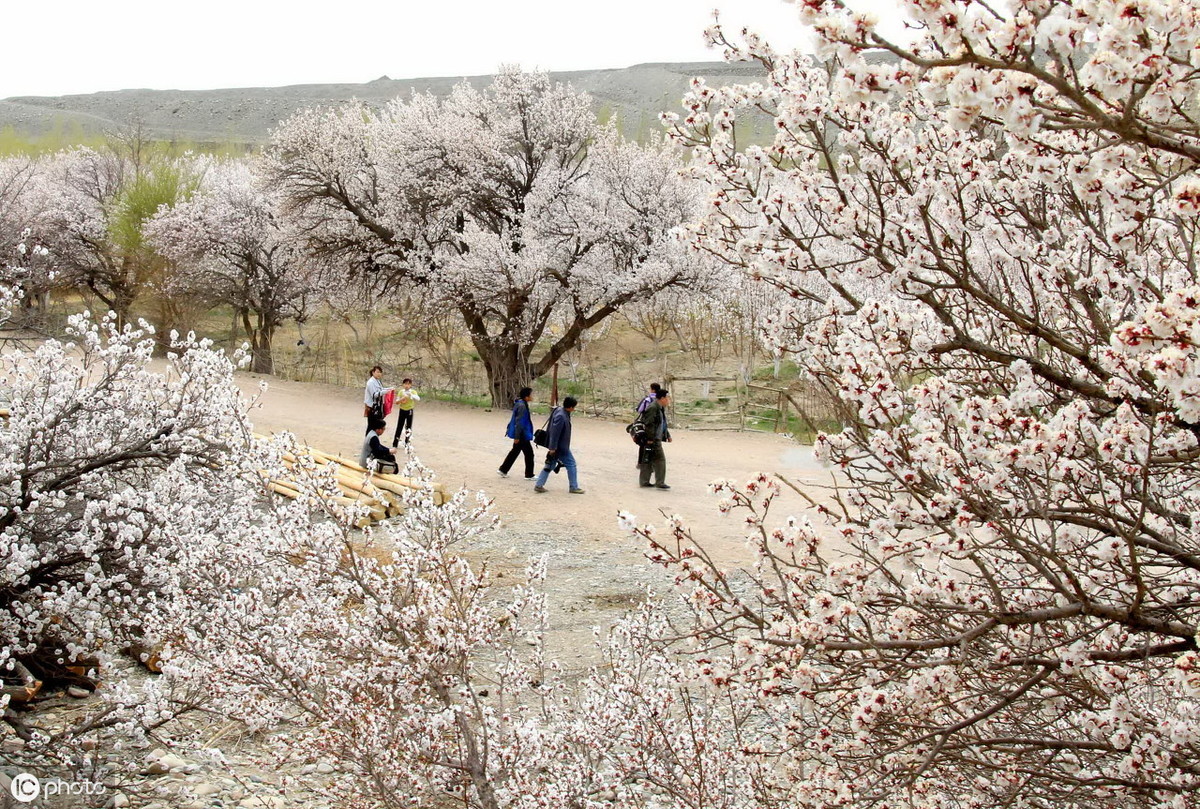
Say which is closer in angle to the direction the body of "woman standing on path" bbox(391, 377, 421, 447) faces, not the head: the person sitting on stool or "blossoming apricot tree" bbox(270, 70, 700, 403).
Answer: the person sitting on stool

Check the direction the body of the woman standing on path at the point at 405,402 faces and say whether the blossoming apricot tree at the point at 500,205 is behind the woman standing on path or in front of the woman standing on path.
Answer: behind

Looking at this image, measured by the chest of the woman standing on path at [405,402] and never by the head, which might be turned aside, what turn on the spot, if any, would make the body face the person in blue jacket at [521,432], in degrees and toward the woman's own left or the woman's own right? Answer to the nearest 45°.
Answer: approximately 45° to the woman's own left
